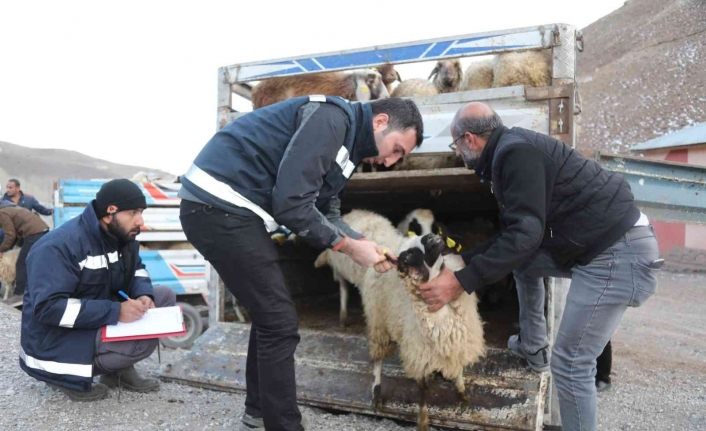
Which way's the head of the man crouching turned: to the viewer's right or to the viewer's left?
to the viewer's right

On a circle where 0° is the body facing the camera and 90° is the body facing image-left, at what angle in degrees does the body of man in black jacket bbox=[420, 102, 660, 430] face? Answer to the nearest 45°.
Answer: approximately 90°

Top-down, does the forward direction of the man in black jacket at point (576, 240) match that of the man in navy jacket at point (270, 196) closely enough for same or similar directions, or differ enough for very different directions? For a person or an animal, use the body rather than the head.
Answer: very different directions

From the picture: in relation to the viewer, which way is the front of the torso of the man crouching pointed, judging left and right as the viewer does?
facing to the right of the viewer

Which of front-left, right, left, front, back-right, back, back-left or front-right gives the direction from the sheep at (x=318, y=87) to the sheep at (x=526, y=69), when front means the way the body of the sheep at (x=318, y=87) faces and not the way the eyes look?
front-right

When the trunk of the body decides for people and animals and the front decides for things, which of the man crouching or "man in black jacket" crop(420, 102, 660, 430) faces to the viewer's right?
the man crouching

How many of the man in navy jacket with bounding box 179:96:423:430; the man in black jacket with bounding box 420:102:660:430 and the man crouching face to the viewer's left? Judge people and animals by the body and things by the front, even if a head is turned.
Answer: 1

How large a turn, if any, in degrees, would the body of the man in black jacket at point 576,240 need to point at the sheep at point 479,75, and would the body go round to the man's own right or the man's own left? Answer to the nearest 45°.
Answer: approximately 90° to the man's own right

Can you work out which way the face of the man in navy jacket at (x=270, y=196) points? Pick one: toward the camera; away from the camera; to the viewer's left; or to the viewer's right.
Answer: to the viewer's right

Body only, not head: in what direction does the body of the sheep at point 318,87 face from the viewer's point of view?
to the viewer's right

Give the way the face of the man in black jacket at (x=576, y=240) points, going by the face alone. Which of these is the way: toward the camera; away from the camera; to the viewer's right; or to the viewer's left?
to the viewer's left

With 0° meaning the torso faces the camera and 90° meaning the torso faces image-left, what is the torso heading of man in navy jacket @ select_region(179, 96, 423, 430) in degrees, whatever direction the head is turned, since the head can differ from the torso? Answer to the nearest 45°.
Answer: approximately 270°
